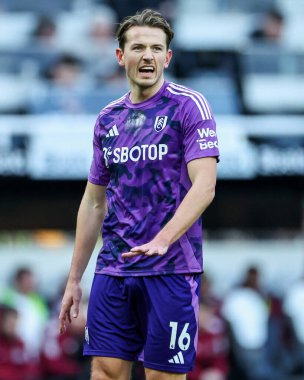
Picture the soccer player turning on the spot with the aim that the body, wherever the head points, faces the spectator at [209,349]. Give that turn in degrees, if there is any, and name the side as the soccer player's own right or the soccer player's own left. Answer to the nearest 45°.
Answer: approximately 135° to the soccer player's own right

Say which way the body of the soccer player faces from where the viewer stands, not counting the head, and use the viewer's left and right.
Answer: facing the viewer and to the left of the viewer

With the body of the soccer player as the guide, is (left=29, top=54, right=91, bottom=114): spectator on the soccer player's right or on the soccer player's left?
on the soccer player's right

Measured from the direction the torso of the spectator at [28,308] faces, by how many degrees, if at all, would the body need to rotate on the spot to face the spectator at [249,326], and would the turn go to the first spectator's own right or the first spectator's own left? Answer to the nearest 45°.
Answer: approximately 90° to the first spectator's own left

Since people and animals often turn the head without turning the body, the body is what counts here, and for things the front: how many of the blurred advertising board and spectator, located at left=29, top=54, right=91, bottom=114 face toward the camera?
2

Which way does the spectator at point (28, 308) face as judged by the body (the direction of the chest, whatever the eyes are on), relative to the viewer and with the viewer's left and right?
facing the viewer

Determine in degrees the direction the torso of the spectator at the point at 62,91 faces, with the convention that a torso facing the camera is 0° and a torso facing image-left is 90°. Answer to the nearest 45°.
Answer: approximately 0°
